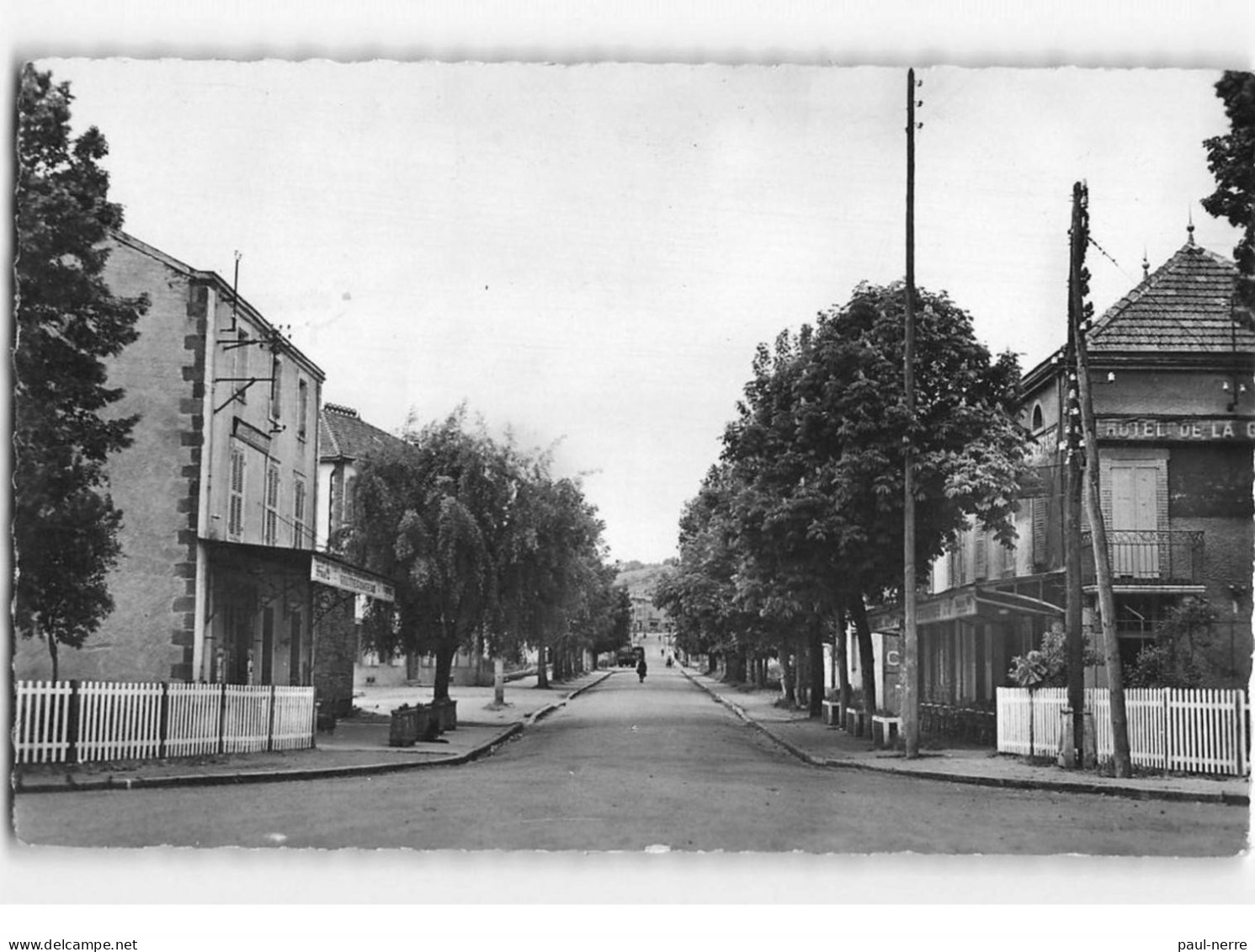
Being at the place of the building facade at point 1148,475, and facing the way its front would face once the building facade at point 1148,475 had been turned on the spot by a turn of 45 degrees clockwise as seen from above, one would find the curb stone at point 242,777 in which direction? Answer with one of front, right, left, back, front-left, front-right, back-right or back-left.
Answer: front

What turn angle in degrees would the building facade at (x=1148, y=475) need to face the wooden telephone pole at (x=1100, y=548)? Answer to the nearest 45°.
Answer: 0° — it already faces it

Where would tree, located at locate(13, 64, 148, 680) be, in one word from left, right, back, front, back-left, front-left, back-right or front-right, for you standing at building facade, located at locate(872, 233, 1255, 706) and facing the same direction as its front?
front-right

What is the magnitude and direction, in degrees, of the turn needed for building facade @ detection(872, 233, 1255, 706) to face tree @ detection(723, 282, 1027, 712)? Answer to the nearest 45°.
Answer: approximately 90° to its right

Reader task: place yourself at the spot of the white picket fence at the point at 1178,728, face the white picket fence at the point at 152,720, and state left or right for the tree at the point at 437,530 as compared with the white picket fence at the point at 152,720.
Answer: right

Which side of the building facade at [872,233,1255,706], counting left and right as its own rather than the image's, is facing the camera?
front

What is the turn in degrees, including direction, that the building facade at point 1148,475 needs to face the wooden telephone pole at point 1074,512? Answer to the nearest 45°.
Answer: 0° — it already faces it

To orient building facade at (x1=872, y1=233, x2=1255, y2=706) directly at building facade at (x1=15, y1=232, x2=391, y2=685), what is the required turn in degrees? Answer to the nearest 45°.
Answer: approximately 45° to its right

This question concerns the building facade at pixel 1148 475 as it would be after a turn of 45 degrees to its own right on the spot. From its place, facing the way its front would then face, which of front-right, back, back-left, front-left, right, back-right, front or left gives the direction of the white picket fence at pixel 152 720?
front

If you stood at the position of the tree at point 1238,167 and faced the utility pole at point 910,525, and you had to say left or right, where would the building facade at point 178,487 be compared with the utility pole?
left

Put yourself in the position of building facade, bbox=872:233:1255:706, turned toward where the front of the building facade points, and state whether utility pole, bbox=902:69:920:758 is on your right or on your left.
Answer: on your right
